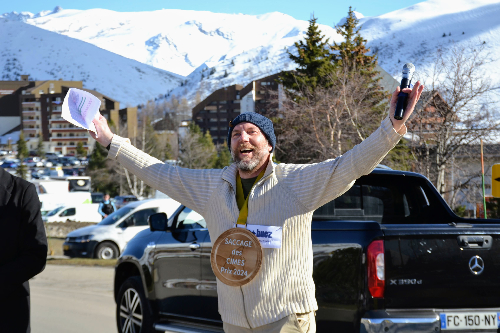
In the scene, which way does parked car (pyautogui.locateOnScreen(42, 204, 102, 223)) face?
to the viewer's left

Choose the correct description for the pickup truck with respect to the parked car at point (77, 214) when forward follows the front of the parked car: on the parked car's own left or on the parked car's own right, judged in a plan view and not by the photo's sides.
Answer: on the parked car's own left

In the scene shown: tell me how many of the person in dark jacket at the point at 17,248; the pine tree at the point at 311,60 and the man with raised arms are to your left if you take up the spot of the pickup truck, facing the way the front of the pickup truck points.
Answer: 2

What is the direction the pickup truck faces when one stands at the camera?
facing away from the viewer and to the left of the viewer

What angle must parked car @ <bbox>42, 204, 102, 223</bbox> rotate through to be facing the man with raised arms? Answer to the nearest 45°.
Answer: approximately 90° to its left

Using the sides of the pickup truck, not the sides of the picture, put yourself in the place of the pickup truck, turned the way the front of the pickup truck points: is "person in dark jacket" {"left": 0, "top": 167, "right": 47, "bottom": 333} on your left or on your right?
on your left

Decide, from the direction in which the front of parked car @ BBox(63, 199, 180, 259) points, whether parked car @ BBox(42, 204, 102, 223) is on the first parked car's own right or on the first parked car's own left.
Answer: on the first parked car's own right
